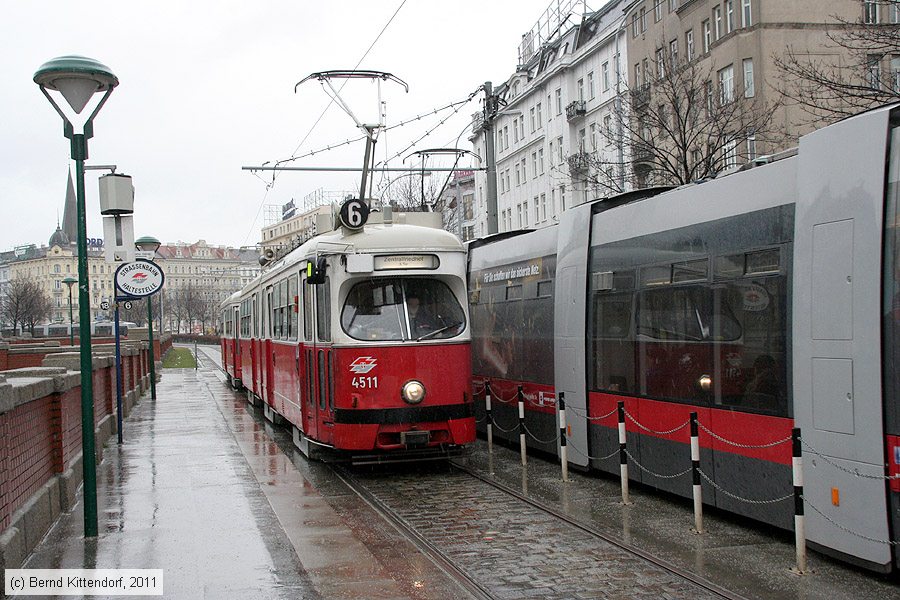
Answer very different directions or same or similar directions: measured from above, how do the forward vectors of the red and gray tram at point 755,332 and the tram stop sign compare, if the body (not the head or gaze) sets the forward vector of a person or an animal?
very different directions

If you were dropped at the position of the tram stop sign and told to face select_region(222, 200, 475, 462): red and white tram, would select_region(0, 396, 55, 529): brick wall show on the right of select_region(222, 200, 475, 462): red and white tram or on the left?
right

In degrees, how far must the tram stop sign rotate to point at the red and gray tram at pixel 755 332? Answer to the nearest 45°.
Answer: approximately 45° to its left

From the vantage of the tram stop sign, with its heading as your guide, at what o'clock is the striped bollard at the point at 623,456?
The striped bollard is roughly at 11 o'clock from the tram stop sign.

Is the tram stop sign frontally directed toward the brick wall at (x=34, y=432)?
yes

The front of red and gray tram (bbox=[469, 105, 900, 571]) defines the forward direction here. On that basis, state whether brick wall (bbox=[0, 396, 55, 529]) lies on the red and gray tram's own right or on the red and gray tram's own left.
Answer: on the red and gray tram's own left

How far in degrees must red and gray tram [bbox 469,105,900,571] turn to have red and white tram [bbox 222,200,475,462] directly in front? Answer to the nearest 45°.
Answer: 0° — it already faces it

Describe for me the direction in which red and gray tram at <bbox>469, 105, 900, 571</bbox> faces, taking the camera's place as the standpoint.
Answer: facing away from the viewer and to the left of the viewer

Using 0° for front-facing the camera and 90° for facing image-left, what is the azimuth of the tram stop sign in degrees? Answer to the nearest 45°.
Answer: approximately 0°

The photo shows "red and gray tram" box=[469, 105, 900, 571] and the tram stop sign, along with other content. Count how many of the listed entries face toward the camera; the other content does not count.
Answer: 1

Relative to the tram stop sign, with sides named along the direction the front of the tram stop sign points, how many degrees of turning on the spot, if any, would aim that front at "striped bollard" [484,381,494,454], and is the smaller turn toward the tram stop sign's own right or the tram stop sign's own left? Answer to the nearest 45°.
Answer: approximately 45° to the tram stop sign's own left
